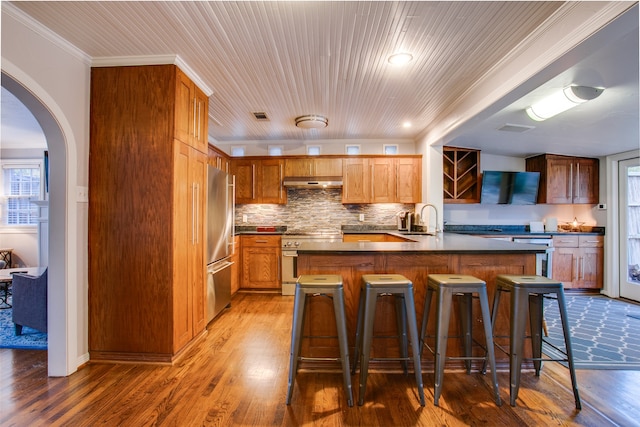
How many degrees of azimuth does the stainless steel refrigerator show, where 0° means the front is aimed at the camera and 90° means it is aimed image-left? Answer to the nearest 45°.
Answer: approximately 270°

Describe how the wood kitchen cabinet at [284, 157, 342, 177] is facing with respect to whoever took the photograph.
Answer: facing the viewer

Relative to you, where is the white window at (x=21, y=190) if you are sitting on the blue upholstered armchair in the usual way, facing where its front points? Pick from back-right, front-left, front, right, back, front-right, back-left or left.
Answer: front-right

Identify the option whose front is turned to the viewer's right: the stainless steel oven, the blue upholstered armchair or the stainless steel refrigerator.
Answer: the stainless steel refrigerator

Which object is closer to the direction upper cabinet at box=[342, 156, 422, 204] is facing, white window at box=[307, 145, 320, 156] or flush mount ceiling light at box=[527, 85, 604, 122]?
the flush mount ceiling light

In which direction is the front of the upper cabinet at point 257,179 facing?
toward the camera

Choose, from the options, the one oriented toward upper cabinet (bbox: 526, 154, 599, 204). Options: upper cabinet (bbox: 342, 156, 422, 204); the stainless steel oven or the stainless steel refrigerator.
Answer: the stainless steel refrigerator

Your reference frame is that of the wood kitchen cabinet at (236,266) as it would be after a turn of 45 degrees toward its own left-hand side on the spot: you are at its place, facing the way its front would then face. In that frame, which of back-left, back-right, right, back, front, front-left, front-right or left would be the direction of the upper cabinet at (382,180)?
front-right

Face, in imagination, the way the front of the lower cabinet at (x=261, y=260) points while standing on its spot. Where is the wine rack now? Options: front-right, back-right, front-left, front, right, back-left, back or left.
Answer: left

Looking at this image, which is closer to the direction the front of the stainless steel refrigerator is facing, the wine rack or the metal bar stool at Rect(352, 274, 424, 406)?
the wine rack

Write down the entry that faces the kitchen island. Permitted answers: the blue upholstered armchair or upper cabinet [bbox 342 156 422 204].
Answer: the upper cabinet

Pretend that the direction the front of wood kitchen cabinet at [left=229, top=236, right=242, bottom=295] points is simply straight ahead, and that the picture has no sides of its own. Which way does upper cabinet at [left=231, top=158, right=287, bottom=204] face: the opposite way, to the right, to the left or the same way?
to the right

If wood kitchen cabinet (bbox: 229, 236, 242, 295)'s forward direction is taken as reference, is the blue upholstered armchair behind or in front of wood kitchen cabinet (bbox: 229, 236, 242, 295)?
behind

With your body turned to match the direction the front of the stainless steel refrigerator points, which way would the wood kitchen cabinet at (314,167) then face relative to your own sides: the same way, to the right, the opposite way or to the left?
to the right

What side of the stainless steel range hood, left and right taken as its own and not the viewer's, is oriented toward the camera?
front

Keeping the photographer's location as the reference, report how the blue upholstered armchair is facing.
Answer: facing away from the viewer and to the left of the viewer
